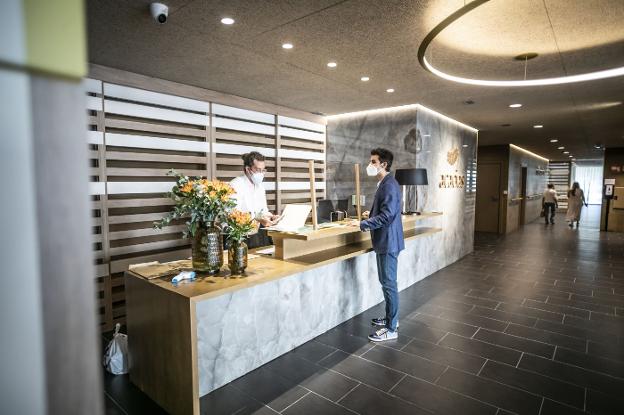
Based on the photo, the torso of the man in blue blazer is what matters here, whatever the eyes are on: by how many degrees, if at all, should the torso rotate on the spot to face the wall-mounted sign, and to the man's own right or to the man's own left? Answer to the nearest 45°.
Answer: approximately 90° to the man's own right

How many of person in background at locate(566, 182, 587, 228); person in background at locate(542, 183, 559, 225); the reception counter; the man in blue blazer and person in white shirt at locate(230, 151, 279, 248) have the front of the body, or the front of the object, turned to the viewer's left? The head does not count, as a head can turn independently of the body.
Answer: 1

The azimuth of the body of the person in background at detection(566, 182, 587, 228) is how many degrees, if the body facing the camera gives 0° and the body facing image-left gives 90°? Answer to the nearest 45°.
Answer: approximately 180°

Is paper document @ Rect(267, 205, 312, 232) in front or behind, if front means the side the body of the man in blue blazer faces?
in front

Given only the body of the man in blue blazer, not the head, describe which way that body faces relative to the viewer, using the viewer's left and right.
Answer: facing to the left of the viewer

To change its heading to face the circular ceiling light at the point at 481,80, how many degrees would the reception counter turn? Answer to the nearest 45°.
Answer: approximately 45° to its left

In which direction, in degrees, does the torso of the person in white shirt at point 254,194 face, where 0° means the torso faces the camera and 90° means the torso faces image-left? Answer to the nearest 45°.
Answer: approximately 315°

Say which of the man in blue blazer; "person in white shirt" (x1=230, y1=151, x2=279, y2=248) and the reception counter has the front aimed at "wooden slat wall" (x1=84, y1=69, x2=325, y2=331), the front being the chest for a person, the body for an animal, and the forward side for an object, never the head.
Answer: the man in blue blazer

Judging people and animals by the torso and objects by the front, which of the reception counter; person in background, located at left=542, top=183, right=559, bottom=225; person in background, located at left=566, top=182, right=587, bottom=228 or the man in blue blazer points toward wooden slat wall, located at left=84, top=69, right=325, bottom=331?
the man in blue blazer

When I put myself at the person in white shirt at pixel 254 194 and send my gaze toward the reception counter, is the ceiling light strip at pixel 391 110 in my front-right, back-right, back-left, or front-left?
back-left

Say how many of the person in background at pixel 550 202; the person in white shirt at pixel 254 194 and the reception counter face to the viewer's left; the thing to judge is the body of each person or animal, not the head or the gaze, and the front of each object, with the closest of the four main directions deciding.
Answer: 0

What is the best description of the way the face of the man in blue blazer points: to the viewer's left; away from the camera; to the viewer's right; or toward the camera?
to the viewer's left

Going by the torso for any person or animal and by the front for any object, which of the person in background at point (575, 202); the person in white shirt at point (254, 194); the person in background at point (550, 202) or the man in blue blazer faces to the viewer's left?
the man in blue blazer
